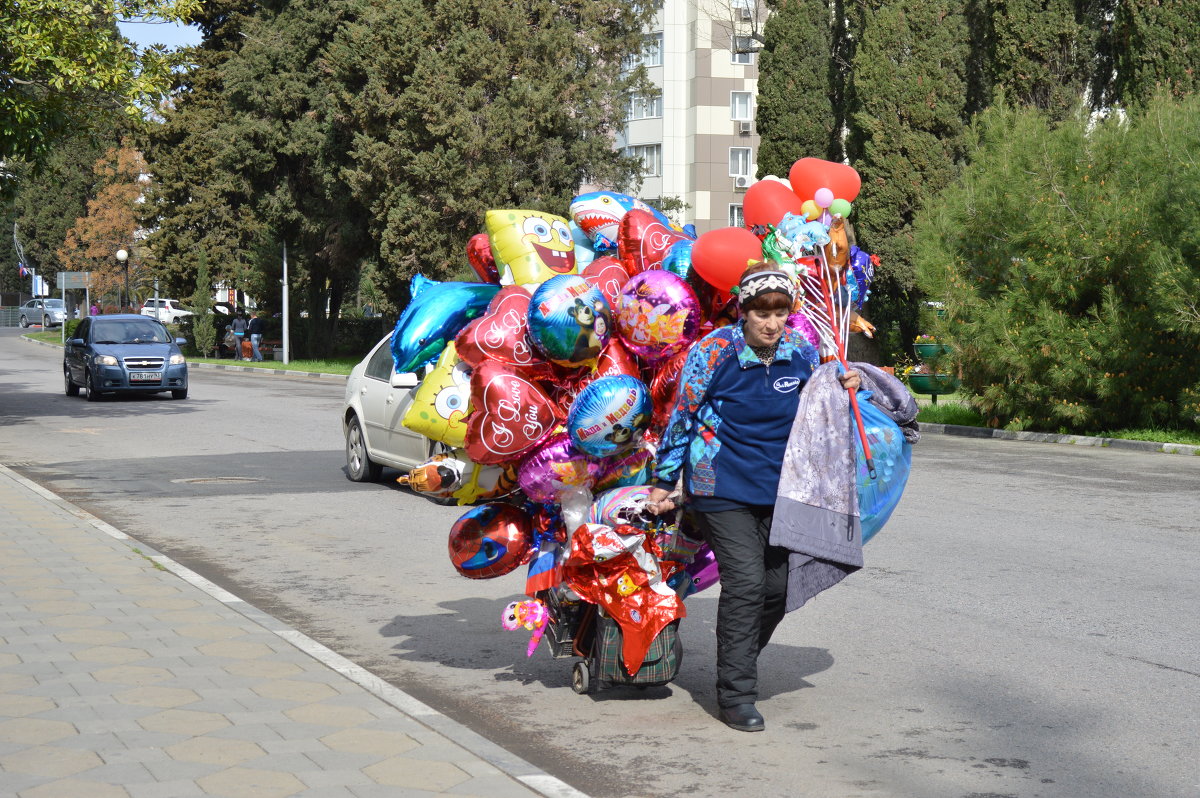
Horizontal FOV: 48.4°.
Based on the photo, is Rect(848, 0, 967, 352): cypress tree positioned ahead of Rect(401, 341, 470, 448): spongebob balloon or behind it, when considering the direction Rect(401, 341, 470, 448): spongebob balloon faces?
behind

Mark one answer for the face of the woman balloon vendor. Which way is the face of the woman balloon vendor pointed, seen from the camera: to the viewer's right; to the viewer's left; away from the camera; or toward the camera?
toward the camera

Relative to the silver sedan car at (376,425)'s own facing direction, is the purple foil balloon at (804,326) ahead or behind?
ahead

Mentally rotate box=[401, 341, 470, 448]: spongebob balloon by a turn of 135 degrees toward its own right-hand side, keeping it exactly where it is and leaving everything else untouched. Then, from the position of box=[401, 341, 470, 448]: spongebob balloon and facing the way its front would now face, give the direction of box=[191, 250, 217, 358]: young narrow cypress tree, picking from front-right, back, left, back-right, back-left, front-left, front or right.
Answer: front-right

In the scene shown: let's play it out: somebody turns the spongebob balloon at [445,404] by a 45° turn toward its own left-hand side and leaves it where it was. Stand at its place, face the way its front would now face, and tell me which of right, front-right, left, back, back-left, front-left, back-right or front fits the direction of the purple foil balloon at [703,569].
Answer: front-left

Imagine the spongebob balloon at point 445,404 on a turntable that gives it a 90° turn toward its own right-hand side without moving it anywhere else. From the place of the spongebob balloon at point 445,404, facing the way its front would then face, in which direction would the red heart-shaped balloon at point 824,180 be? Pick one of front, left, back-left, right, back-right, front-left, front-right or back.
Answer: back

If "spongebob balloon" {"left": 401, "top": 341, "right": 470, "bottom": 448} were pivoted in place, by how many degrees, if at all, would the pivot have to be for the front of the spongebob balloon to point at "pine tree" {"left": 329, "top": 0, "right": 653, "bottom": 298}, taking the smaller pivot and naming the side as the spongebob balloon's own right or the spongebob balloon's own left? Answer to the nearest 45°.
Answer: approximately 180°

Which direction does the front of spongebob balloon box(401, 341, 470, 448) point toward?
toward the camera
